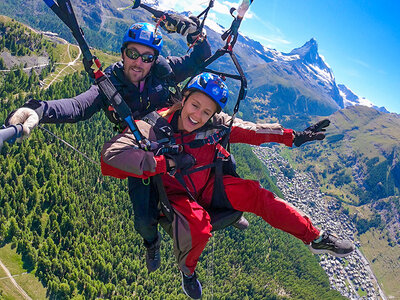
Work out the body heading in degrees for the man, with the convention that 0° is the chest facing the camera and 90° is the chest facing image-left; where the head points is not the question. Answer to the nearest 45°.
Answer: approximately 0°

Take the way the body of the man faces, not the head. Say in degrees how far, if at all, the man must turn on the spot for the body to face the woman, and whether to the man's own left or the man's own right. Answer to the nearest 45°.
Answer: approximately 45° to the man's own left
